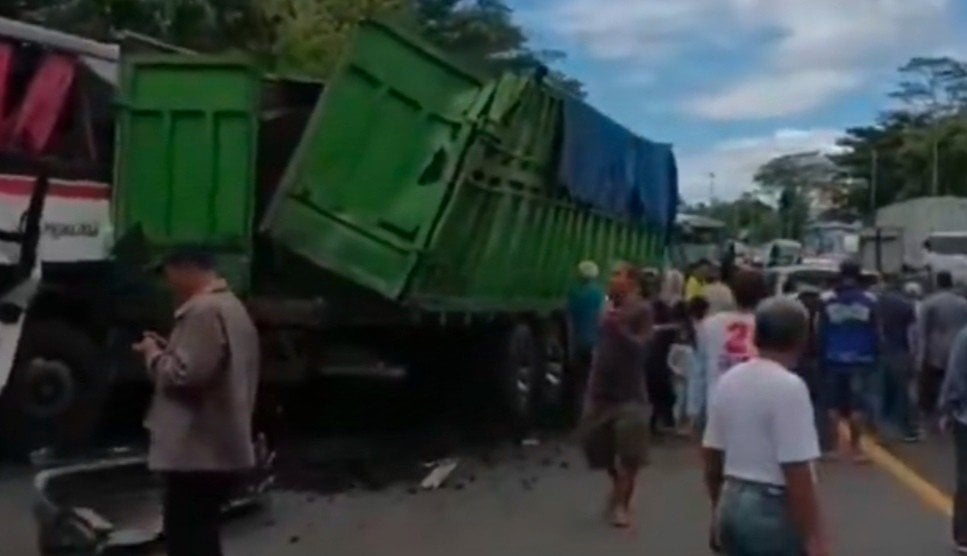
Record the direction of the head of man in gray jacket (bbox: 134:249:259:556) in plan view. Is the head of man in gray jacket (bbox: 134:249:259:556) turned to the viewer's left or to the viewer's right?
to the viewer's left

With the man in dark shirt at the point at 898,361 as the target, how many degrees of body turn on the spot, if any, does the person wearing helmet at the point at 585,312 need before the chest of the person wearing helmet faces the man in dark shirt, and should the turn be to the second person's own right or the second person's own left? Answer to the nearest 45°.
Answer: approximately 90° to the second person's own right

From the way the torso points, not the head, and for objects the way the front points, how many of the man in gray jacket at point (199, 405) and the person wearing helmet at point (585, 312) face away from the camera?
1

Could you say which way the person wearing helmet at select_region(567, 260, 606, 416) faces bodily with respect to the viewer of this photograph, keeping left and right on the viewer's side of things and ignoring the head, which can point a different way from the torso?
facing away from the viewer

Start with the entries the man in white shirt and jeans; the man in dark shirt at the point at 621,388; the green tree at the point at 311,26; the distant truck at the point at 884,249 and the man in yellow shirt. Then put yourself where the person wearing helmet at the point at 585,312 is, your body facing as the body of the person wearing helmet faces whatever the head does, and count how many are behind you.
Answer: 2

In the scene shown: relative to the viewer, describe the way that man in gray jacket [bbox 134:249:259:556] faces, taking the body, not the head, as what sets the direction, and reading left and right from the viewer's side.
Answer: facing to the left of the viewer

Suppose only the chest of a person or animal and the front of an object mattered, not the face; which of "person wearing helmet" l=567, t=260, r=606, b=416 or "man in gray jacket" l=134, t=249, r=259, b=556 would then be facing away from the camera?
the person wearing helmet

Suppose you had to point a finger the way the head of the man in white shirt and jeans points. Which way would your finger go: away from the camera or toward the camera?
away from the camera

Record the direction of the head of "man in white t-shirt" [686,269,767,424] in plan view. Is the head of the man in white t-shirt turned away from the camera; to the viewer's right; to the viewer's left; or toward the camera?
away from the camera
